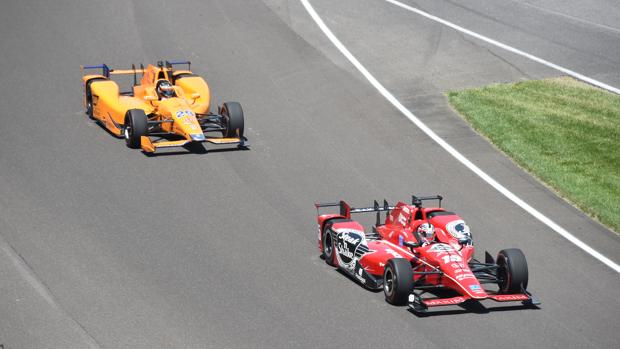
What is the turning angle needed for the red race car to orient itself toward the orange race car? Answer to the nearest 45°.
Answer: approximately 180°

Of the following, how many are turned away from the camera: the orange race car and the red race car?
0

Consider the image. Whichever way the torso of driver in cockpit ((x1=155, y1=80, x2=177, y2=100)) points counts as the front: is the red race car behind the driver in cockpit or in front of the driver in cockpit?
in front

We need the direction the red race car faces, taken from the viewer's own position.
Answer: facing the viewer and to the right of the viewer

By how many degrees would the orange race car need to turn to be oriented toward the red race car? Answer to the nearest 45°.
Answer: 0° — it already faces it
